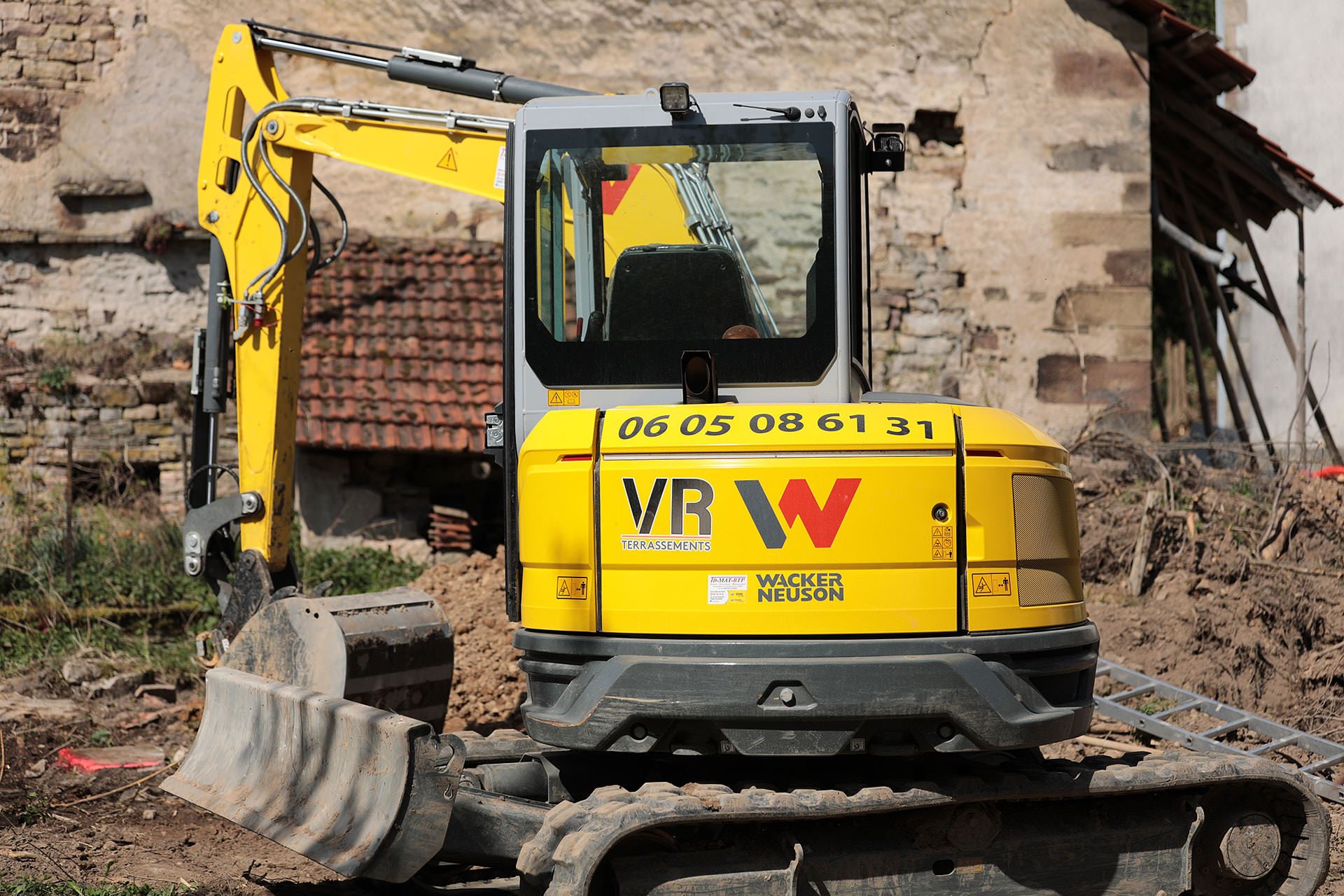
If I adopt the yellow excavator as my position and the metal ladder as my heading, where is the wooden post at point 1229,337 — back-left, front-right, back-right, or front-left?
front-left

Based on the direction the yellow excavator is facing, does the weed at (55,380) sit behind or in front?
in front

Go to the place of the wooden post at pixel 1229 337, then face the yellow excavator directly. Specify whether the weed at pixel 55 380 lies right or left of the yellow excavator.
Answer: right

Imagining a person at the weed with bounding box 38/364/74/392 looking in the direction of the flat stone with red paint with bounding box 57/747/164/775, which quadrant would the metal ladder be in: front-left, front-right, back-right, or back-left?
front-left

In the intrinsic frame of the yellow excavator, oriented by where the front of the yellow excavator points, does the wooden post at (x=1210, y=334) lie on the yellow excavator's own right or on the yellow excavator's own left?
on the yellow excavator's own right

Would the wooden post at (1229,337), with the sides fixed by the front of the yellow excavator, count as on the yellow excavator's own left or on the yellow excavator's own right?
on the yellow excavator's own right

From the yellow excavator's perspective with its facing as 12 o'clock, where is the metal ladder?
The metal ladder is roughly at 3 o'clock from the yellow excavator.

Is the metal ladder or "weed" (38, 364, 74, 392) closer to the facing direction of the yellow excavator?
the weed

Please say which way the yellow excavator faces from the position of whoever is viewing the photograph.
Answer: facing away from the viewer and to the left of the viewer
